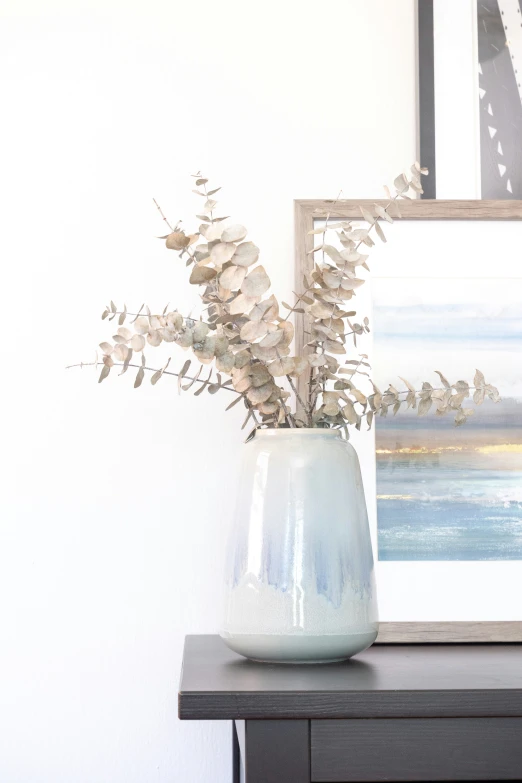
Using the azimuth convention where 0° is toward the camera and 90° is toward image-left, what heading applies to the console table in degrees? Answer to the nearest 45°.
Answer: approximately 0°

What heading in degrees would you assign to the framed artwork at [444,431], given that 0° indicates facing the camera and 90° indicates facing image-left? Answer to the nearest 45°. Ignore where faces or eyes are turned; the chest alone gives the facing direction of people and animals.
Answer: approximately 0°

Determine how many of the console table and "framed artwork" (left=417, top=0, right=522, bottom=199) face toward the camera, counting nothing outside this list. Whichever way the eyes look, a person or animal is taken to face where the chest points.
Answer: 2
